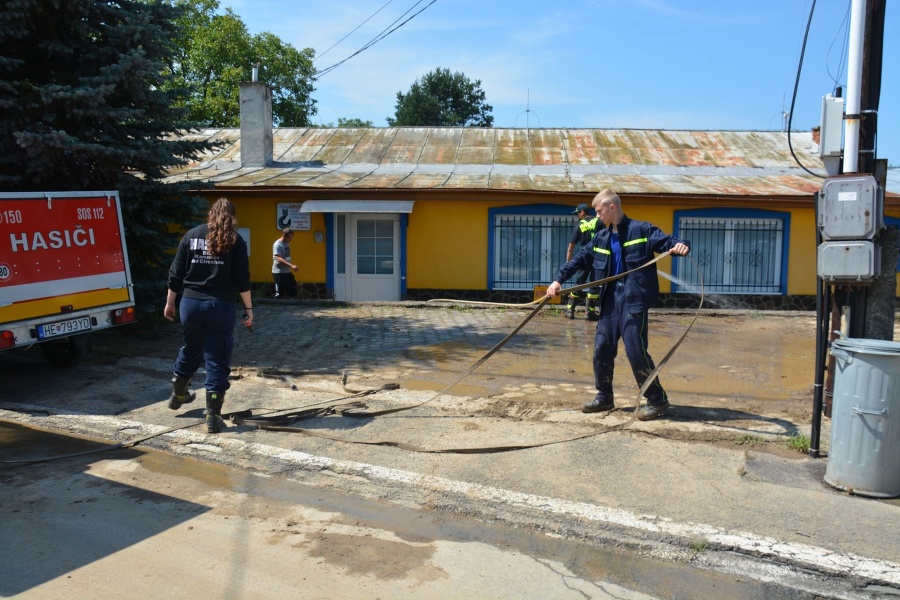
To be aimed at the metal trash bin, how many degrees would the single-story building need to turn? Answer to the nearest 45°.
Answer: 0° — it already faces it

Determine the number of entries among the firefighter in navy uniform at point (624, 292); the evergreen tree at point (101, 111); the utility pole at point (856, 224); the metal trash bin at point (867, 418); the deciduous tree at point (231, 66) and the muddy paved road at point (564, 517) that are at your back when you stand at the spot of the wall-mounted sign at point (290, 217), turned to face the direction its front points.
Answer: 1

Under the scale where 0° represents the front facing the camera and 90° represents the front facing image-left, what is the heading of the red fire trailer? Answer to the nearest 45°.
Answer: approximately 135°

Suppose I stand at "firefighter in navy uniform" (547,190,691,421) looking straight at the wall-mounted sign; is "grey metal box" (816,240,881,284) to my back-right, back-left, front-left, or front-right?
back-right

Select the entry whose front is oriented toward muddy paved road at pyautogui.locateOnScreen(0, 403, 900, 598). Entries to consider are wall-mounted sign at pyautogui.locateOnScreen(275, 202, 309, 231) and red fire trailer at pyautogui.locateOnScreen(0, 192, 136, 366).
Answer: the wall-mounted sign

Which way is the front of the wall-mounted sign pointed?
toward the camera

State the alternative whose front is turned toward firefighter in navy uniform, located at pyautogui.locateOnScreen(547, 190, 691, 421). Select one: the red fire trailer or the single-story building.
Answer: the single-story building

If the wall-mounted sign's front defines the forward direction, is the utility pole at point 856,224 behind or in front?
in front

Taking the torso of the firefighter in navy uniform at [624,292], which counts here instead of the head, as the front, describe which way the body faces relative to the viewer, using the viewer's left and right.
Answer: facing the viewer and to the left of the viewer

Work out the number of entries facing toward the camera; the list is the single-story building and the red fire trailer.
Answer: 1

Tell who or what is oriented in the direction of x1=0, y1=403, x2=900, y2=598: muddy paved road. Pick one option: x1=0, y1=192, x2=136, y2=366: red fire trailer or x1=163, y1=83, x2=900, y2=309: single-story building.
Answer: the single-story building

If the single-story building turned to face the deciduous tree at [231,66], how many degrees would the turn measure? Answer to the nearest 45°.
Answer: approximately 135° to its right

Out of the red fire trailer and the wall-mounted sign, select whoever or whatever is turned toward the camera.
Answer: the wall-mounted sign

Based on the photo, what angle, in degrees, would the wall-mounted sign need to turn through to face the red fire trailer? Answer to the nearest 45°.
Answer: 0° — it already faces it
